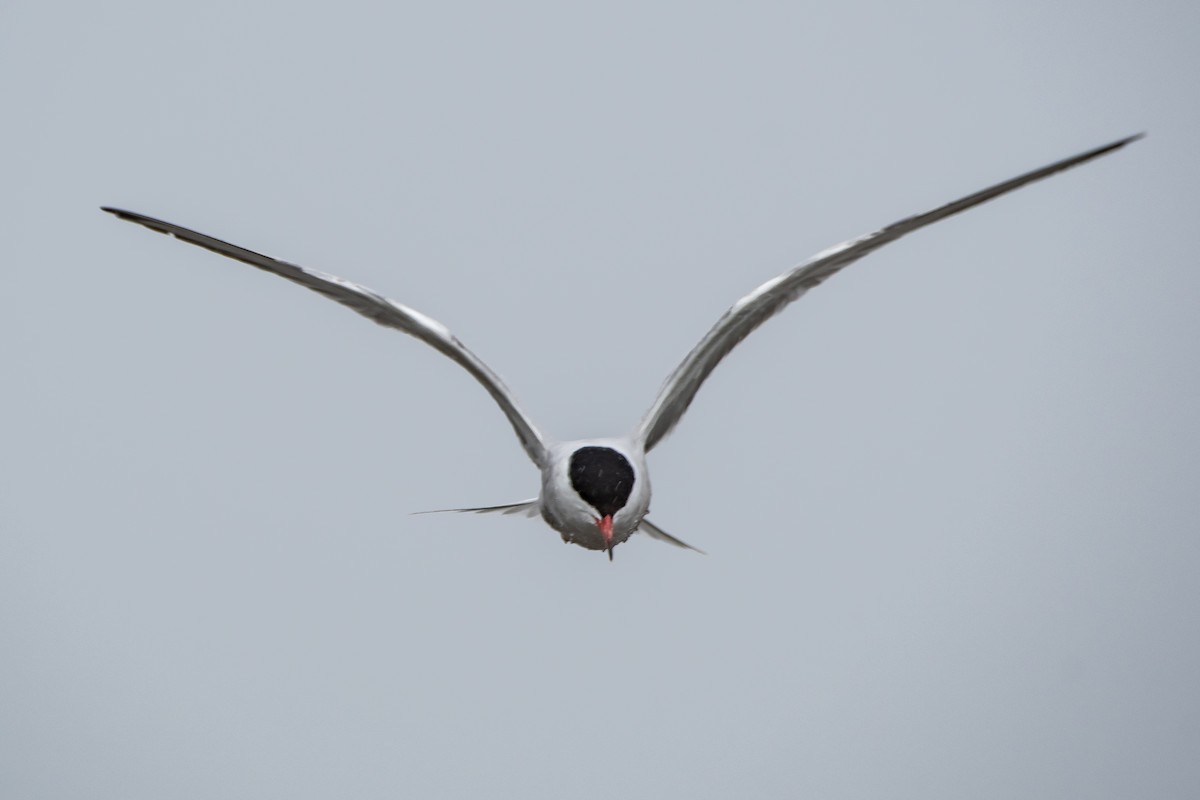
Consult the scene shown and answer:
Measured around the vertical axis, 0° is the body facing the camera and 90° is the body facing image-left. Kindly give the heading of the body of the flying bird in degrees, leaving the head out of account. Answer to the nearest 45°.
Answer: approximately 0°
